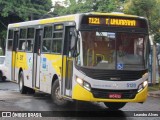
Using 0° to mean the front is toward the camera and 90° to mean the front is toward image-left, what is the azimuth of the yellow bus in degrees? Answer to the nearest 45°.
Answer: approximately 315°

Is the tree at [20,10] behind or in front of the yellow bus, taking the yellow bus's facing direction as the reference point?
behind
